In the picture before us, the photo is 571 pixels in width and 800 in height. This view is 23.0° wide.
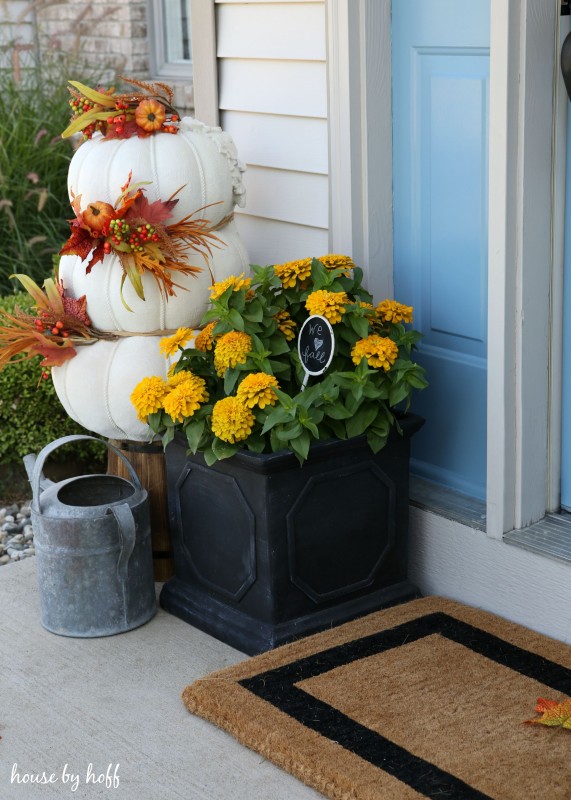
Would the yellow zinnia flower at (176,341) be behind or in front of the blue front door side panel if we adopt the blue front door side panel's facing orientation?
in front

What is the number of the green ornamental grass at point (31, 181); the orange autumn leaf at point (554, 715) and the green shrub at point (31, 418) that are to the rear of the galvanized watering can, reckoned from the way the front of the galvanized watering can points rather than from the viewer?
1

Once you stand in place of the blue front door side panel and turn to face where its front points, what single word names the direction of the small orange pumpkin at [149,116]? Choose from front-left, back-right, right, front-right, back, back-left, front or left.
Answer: front-right

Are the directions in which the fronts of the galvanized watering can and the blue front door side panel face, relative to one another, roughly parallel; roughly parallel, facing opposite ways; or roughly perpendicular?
roughly perpendicular

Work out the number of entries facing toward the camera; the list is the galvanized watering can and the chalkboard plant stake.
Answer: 1

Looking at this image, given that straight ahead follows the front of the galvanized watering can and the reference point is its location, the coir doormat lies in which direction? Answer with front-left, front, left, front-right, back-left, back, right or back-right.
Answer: back

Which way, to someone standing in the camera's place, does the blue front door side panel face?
facing the viewer and to the left of the viewer

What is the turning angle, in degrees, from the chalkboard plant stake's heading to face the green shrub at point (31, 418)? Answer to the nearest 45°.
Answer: approximately 135° to its right

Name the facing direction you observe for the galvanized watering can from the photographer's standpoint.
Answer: facing away from the viewer and to the left of the viewer
